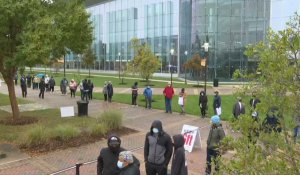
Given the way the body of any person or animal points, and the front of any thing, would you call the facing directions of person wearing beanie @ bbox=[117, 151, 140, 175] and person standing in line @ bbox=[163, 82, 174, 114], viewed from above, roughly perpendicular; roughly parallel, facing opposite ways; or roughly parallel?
roughly perpendicular

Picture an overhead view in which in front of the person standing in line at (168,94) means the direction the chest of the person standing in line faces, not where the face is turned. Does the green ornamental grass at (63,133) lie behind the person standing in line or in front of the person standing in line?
in front

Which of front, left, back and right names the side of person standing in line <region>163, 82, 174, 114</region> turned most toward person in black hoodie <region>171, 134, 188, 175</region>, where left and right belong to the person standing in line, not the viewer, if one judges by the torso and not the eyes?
front

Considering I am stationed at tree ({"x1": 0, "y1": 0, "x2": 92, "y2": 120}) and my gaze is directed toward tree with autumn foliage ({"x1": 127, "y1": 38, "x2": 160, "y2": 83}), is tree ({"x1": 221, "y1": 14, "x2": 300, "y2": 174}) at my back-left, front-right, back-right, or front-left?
back-right

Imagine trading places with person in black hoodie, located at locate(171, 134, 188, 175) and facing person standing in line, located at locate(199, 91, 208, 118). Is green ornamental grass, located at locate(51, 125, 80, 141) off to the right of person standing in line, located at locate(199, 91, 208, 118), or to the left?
left

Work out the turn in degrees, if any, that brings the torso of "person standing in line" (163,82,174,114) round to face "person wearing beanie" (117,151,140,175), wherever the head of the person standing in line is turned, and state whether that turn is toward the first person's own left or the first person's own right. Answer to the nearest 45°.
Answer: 0° — they already face them
